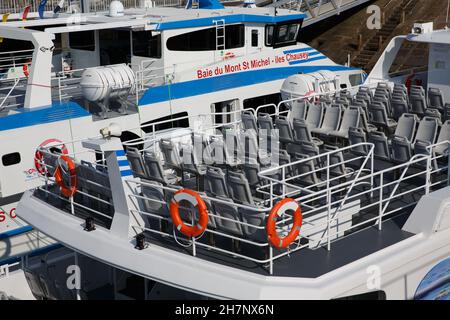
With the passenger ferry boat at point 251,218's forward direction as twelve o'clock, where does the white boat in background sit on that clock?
The white boat in background is roughly at 10 o'clock from the passenger ferry boat.

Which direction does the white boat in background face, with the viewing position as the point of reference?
facing away from the viewer and to the right of the viewer

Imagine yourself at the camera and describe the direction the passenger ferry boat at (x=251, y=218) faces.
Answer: facing away from the viewer and to the right of the viewer

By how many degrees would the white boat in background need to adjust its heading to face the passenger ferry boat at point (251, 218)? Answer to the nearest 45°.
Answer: approximately 135° to its right
